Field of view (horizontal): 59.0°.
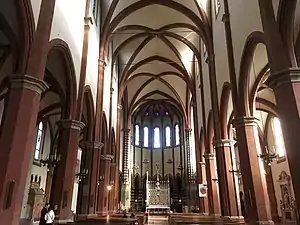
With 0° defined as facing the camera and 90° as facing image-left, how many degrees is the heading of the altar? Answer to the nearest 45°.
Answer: approximately 0°

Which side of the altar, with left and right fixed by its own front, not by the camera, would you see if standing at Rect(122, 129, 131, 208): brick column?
right

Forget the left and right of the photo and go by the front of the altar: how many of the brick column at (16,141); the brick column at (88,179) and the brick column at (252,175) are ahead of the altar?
3

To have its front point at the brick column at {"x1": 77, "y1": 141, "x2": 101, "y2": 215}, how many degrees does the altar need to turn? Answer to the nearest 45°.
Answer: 0° — it already faces it

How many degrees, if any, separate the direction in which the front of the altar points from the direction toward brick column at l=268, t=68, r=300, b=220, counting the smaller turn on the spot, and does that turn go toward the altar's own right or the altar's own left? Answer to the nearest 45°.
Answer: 0° — it already faces it
